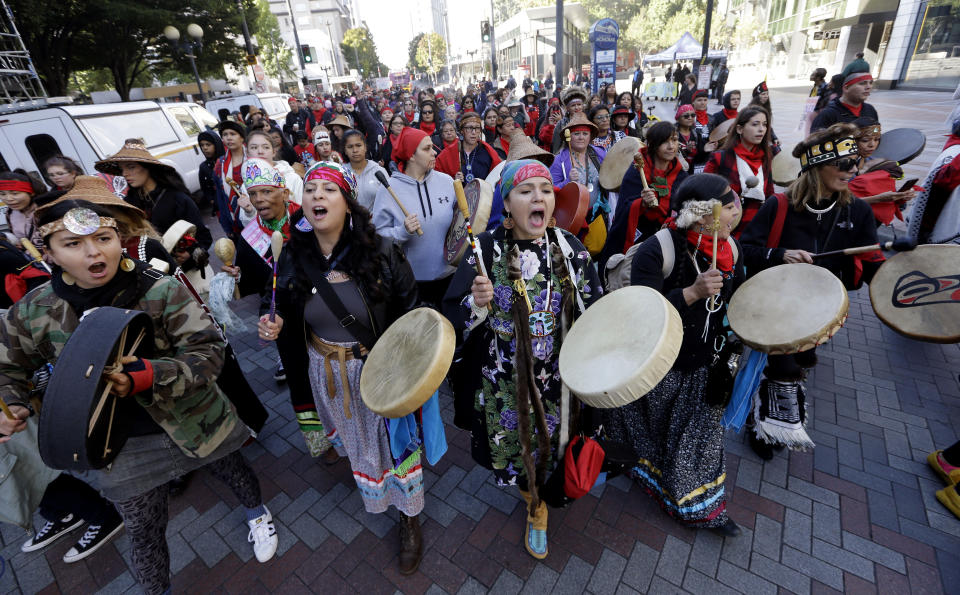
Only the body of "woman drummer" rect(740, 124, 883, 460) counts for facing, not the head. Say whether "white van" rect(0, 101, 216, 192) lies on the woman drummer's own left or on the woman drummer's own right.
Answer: on the woman drummer's own right

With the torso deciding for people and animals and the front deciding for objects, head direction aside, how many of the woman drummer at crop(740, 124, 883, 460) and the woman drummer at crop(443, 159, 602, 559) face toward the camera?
2

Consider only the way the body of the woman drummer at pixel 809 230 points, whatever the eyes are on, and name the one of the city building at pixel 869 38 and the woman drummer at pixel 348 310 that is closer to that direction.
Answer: the woman drummer

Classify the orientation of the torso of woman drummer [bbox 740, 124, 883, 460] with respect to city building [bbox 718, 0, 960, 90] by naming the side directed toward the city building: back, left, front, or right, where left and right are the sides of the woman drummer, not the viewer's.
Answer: back

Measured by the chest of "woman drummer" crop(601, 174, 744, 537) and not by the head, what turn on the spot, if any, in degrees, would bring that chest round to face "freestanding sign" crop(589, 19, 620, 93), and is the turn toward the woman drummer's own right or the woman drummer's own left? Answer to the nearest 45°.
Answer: approximately 135° to the woman drummer's own left

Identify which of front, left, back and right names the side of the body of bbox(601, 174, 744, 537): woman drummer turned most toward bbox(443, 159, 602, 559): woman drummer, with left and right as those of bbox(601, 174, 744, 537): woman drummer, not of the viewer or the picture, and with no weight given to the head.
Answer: right

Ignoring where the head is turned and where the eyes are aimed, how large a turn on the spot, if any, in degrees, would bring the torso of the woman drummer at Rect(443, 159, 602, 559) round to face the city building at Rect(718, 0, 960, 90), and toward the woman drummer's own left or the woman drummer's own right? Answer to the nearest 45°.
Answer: approximately 135° to the woman drummer's own left

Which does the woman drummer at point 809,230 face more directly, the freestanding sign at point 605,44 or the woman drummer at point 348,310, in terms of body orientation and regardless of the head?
the woman drummer
